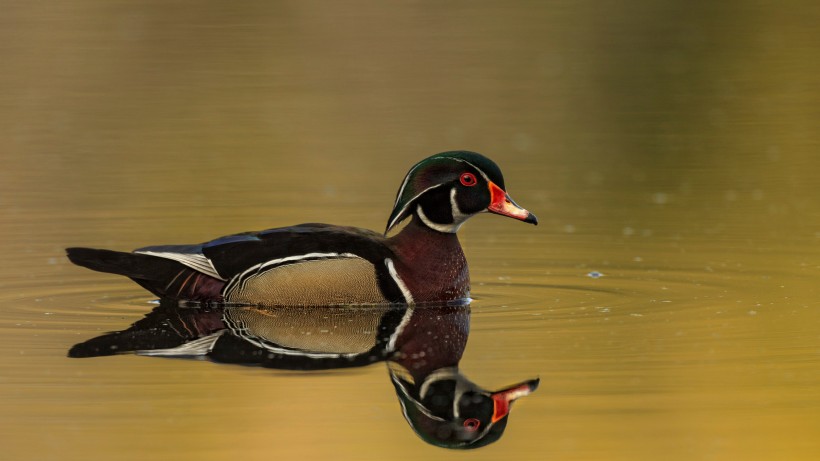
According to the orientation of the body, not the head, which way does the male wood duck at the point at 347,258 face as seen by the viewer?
to the viewer's right
